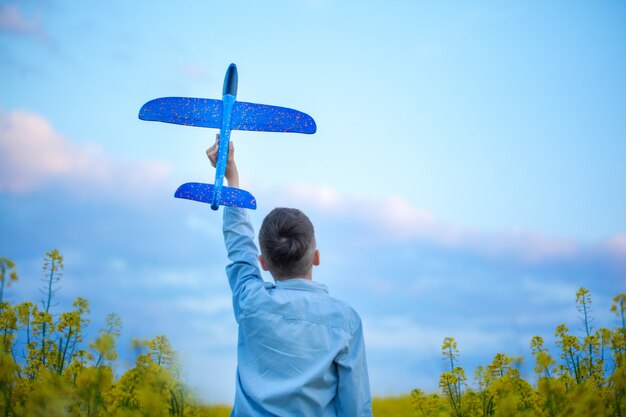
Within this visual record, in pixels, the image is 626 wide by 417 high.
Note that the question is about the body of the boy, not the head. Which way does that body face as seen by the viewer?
away from the camera
